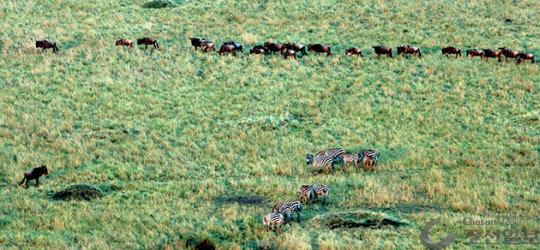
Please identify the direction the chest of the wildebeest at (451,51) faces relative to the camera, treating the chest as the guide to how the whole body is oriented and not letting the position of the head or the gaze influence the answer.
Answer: to the viewer's left

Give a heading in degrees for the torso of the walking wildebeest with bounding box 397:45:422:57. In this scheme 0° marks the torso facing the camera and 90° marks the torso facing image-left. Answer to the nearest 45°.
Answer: approximately 90°

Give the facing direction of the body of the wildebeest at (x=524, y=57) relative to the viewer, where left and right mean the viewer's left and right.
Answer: facing to the left of the viewer

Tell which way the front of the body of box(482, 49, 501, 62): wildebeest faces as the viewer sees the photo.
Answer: to the viewer's left

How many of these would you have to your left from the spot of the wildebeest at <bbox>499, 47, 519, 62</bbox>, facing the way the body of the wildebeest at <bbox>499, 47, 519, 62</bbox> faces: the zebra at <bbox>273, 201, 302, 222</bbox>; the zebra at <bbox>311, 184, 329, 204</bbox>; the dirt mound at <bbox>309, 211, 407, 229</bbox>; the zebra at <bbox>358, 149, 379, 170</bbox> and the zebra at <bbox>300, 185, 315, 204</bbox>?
5

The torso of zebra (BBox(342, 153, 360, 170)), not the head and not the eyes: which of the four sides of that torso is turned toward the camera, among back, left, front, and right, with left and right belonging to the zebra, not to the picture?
left

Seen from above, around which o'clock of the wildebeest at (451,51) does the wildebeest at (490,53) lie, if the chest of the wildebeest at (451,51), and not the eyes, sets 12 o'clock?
the wildebeest at (490,53) is roughly at 6 o'clock from the wildebeest at (451,51).

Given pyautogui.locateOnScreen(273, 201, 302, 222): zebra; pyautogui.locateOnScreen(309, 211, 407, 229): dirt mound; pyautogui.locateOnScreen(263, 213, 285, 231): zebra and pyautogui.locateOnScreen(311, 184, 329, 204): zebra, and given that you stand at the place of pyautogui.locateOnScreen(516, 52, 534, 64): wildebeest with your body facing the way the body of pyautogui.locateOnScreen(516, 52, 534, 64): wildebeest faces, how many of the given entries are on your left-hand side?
4

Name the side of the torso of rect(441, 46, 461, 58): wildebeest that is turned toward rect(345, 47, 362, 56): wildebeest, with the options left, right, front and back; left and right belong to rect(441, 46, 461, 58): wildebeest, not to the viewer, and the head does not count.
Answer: front

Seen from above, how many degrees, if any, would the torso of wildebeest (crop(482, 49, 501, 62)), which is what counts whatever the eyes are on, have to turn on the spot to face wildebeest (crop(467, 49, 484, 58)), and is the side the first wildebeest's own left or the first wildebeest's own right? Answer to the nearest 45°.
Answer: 0° — it already faces it
